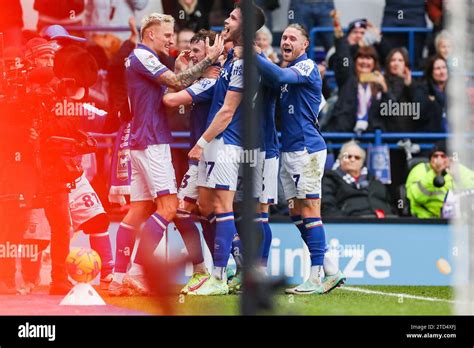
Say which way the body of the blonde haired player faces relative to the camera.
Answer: to the viewer's right

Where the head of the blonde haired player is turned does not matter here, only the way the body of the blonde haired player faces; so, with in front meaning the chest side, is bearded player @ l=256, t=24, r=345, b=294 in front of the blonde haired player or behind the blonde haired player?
in front

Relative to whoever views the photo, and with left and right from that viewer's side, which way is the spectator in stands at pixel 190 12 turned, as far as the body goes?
facing the viewer

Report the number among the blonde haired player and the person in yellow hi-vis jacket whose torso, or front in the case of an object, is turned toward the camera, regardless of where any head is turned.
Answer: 1

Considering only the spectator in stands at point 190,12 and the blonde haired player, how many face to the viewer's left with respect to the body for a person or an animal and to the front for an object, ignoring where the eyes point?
0

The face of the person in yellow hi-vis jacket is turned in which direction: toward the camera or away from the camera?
toward the camera

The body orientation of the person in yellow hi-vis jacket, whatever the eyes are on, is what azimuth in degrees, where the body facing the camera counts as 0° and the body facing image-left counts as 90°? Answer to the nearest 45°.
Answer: approximately 0°

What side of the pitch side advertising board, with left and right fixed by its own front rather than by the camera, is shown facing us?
front

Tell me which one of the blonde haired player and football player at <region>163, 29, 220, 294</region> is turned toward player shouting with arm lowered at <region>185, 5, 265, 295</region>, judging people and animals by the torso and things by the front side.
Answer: the blonde haired player

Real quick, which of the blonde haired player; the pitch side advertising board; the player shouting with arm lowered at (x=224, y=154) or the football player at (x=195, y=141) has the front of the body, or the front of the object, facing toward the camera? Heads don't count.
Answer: the pitch side advertising board

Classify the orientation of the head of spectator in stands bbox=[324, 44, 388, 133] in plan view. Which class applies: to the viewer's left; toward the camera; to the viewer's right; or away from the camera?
toward the camera
